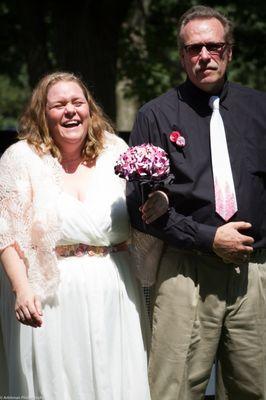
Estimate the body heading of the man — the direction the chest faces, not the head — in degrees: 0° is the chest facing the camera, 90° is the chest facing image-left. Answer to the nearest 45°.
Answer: approximately 0°

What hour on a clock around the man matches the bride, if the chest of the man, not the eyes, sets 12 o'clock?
The bride is roughly at 3 o'clock from the man.
